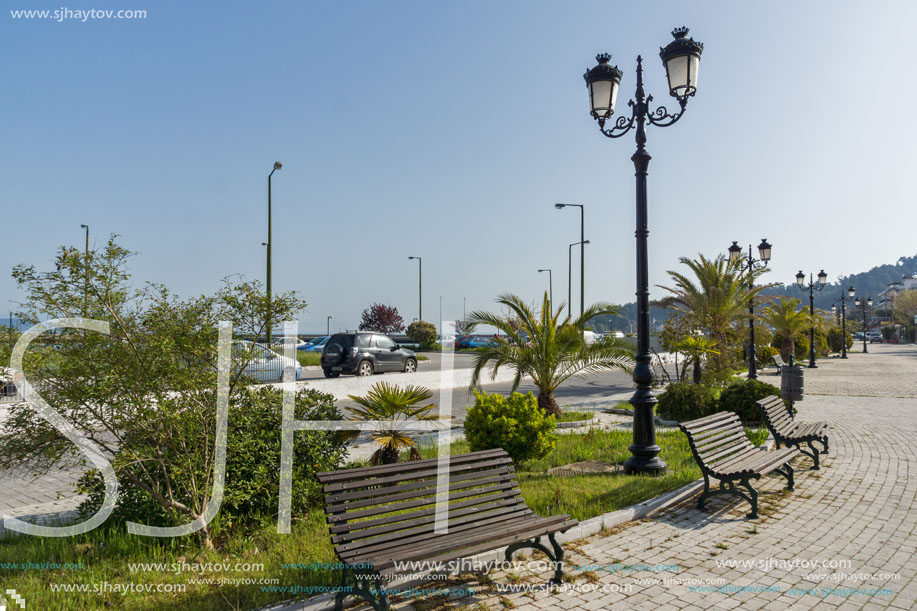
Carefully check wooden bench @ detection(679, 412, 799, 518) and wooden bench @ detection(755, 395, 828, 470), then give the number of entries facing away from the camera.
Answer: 0

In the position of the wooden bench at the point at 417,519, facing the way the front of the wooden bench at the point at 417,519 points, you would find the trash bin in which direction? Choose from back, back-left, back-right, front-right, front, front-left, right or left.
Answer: left

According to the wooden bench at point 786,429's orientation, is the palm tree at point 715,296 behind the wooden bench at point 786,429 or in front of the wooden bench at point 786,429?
behind

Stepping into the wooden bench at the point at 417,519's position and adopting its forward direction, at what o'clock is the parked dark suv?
The parked dark suv is roughly at 7 o'clock from the wooden bench.

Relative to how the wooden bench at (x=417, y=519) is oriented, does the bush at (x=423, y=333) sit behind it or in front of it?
behind

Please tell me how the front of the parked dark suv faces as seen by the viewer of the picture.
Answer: facing away from the viewer and to the right of the viewer

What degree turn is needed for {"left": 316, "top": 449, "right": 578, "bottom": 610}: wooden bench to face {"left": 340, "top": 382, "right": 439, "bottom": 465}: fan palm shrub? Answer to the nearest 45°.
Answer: approximately 135° to its left

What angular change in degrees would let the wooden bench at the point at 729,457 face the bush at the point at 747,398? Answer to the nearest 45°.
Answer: approximately 135° to its left

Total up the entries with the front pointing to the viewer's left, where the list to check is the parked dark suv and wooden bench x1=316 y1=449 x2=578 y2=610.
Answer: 0

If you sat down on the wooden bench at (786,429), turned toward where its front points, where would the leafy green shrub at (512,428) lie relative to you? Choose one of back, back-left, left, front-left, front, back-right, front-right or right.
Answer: right

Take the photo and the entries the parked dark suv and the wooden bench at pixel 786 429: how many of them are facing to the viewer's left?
0
